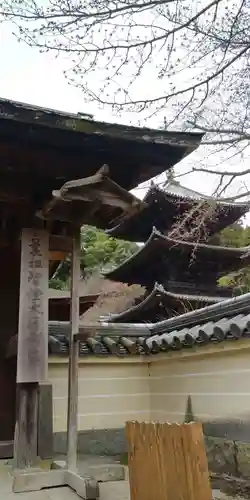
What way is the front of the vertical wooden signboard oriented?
toward the camera

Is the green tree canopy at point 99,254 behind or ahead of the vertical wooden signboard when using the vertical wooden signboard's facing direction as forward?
behind

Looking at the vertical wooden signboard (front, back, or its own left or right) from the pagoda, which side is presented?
back
